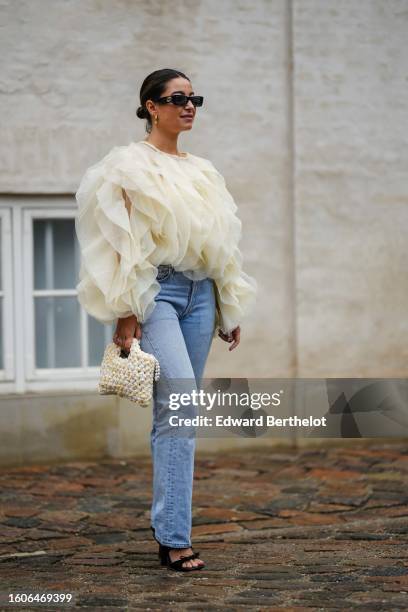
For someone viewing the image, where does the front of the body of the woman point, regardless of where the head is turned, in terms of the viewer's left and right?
facing the viewer and to the right of the viewer

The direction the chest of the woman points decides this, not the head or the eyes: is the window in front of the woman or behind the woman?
behind
